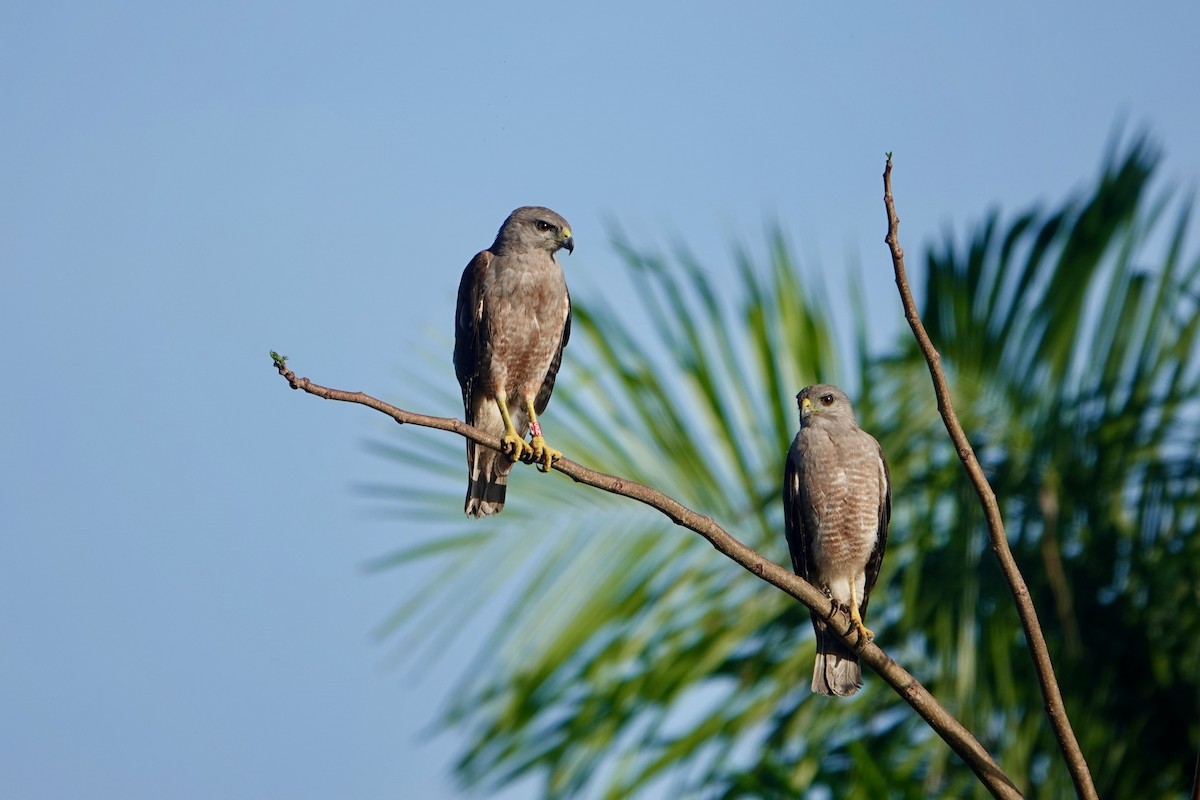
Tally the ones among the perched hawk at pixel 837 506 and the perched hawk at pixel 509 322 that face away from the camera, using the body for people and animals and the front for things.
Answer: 0

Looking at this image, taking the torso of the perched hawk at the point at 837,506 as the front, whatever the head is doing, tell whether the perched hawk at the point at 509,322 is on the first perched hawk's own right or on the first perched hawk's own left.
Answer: on the first perched hawk's own right

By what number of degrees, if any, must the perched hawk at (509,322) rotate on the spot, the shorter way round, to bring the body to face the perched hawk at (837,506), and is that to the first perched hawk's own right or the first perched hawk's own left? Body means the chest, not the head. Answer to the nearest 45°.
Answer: approximately 45° to the first perched hawk's own left

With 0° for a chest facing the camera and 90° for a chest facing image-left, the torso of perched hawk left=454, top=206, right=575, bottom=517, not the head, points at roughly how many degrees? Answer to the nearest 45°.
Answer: approximately 315°

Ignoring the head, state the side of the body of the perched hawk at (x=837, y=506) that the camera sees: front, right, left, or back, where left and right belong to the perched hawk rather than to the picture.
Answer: front
